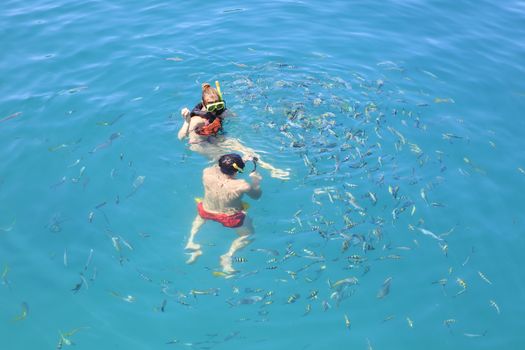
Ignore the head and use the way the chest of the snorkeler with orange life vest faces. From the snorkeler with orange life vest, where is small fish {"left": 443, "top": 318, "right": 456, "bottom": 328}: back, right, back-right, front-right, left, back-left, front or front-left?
front

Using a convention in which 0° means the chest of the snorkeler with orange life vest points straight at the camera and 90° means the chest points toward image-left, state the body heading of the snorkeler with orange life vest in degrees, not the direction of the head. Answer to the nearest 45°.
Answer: approximately 315°

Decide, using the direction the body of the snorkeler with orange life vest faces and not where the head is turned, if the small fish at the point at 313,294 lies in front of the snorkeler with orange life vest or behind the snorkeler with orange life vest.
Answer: in front
